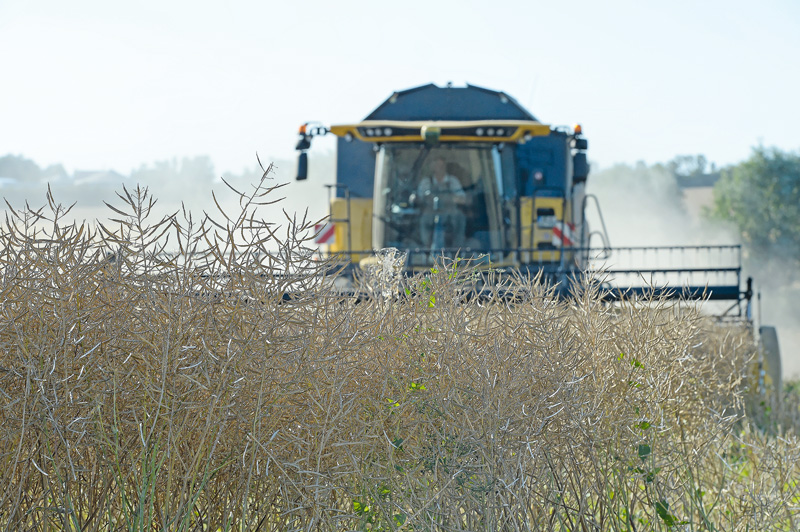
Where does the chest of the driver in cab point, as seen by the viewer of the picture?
toward the camera

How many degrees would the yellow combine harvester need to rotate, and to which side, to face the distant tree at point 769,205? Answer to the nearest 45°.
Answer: approximately 180°

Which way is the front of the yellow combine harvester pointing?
toward the camera

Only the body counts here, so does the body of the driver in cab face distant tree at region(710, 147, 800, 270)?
no
